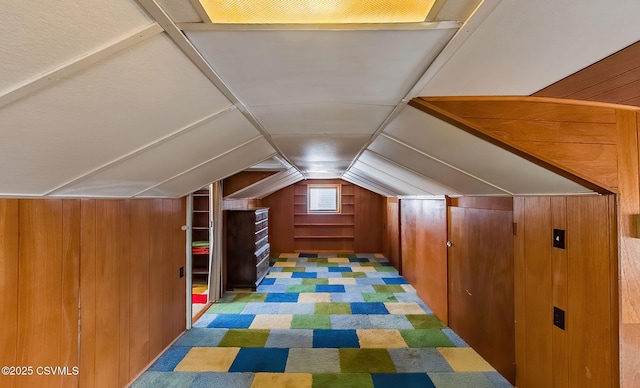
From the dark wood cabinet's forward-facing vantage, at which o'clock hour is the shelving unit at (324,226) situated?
The shelving unit is roughly at 10 o'clock from the dark wood cabinet.

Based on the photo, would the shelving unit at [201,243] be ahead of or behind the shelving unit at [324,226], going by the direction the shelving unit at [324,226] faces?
ahead

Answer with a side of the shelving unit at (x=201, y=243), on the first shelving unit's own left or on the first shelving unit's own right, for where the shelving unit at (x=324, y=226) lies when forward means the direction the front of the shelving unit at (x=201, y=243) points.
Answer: on the first shelving unit's own left

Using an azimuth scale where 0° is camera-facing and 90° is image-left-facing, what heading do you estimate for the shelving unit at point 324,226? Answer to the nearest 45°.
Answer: approximately 0°

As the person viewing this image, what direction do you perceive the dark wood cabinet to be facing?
facing to the right of the viewer

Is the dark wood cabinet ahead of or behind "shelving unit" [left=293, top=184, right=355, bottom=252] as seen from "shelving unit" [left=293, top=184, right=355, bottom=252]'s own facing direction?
ahead

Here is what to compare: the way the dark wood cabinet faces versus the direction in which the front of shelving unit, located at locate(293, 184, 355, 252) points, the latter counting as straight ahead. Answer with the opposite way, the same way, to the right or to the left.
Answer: to the left

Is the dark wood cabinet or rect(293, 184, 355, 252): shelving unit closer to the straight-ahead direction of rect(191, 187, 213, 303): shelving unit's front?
the dark wood cabinet

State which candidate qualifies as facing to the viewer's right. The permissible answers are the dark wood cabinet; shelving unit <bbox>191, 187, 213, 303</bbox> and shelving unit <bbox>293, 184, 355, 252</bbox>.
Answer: the dark wood cabinet
